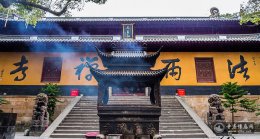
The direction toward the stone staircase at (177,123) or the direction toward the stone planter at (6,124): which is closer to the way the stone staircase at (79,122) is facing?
the stone planter

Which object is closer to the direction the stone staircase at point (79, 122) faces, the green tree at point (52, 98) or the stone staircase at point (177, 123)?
the stone staircase

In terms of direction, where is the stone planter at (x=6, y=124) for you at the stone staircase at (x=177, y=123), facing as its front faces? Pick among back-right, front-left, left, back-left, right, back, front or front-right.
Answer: front-right

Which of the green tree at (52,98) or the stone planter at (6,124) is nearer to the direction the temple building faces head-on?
the stone planter

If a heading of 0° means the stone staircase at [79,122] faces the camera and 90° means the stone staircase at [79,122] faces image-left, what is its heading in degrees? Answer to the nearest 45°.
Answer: approximately 0°

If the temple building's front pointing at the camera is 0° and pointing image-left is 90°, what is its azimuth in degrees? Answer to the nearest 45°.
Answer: approximately 0°
